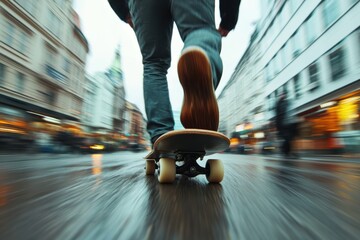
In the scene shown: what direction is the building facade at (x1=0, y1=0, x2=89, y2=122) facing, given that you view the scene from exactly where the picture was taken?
facing the viewer and to the right of the viewer

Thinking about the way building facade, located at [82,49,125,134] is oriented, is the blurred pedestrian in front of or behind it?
in front

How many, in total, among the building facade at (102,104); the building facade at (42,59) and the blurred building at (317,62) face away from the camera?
0

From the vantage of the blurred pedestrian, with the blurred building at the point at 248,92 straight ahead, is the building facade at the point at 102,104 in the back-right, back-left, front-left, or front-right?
front-left

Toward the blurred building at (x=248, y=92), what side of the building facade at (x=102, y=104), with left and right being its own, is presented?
front

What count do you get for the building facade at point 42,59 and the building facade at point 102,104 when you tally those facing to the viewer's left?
0

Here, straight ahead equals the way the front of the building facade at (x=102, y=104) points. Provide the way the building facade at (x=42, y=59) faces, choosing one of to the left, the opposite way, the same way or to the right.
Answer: the same way

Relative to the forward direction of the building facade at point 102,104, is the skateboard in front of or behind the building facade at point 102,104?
in front

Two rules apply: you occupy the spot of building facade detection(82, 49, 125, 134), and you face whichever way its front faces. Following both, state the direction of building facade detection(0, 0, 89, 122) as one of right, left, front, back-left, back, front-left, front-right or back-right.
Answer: front-right

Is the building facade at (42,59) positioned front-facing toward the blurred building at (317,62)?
yes
